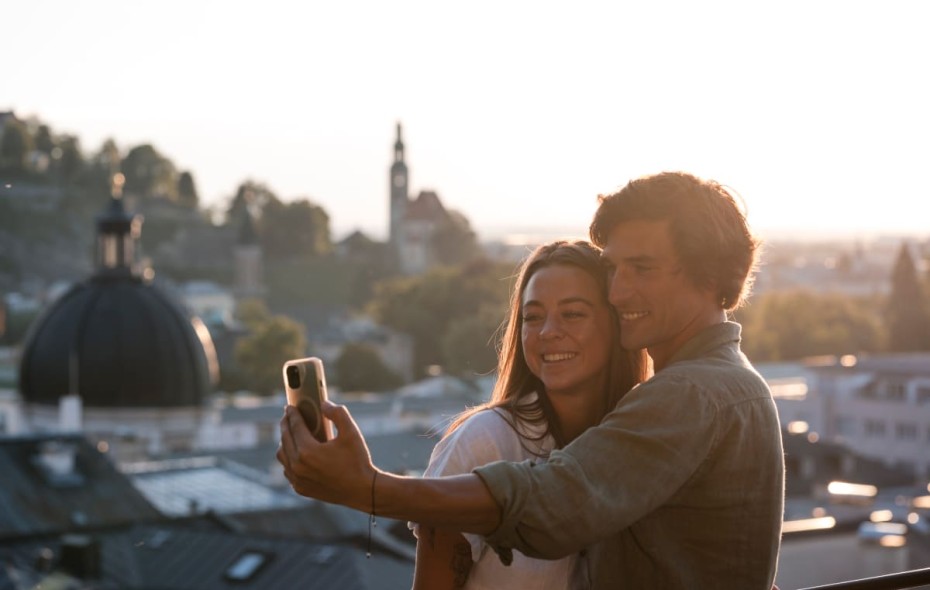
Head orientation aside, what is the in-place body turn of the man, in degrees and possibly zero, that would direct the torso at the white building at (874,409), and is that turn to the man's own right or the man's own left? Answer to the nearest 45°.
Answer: approximately 90° to the man's own right

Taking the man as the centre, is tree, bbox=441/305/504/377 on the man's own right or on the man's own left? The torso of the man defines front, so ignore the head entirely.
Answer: on the man's own right

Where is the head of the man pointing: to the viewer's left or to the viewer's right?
to the viewer's left

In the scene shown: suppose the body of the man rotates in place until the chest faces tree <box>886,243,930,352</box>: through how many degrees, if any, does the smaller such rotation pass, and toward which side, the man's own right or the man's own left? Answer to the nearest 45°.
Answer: approximately 90° to the man's own right

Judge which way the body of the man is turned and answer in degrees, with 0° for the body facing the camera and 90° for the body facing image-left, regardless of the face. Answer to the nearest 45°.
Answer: approximately 90°
